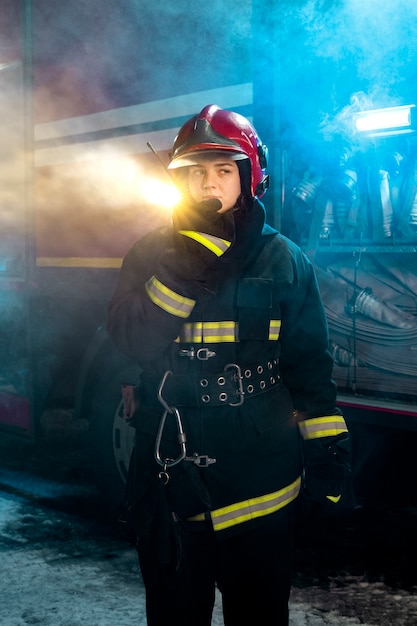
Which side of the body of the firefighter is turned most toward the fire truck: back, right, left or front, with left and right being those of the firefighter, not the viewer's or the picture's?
back

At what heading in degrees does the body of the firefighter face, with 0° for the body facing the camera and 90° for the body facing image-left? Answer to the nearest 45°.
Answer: approximately 0°

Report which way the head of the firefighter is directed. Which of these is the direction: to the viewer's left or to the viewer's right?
to the viewer's left
